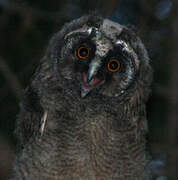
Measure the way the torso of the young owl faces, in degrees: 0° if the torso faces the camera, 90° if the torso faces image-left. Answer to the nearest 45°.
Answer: approximately 0°
